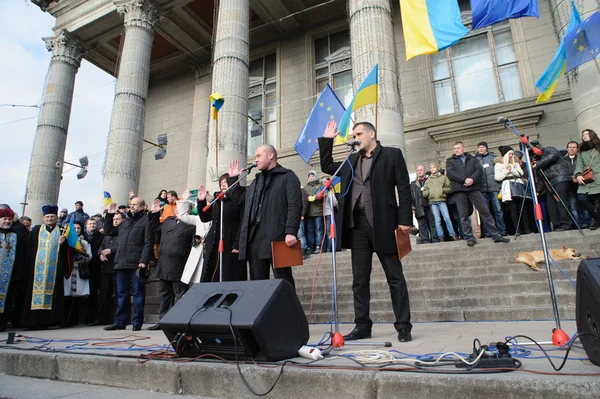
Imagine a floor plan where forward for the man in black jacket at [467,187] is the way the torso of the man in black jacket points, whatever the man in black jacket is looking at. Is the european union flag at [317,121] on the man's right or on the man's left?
on the man's right

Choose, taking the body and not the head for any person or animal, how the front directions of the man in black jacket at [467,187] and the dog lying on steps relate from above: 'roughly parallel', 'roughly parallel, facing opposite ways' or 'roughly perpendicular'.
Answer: roughly perpendicular

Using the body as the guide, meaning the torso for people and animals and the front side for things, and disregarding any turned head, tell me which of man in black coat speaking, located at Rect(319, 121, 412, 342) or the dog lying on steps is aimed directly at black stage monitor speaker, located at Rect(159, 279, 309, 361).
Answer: the man in black coat speaking

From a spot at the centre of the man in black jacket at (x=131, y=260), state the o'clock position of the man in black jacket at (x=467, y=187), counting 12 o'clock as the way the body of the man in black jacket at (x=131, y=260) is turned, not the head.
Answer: the man in black jacket at (x=467, y=187) is roughly at 8 o'clock from the man in black jacket at (x=131, y=260).

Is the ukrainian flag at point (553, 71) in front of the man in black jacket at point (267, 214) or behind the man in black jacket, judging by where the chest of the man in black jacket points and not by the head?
behind

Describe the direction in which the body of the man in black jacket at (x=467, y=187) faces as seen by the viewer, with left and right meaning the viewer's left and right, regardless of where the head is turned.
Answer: facing the viewer

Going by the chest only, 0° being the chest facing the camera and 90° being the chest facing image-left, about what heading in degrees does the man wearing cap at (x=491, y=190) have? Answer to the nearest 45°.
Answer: approximately 45°

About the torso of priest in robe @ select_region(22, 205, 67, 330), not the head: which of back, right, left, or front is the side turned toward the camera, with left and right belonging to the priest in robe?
front

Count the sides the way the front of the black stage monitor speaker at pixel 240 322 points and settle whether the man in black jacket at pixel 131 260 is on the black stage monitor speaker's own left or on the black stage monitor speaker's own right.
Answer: on the black stage monitor speaker's own left

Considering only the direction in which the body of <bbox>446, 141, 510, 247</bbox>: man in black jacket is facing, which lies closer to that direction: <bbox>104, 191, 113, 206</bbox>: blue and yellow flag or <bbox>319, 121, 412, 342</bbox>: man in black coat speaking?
the man in black coat speaking

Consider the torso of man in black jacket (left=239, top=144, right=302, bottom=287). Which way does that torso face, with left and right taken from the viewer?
facing the viewer and to the left of the viewer

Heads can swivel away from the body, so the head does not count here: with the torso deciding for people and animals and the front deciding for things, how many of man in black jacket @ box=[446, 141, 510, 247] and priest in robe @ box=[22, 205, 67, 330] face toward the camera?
2
